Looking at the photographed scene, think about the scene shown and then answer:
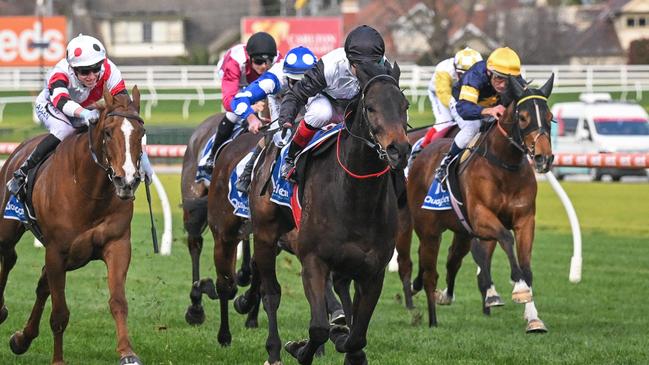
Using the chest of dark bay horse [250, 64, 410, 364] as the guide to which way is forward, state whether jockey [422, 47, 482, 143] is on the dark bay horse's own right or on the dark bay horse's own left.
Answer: on the dark bay horse's own left

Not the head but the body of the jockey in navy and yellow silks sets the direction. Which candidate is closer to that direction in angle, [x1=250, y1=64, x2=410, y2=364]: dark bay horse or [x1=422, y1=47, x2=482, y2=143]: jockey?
the dark bay horse

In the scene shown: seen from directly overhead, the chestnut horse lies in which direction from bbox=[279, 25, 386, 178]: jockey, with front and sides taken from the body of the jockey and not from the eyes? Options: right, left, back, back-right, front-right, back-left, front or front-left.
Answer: back-right

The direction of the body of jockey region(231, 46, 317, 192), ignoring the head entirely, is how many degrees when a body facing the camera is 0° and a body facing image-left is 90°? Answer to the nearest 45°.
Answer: approximately 315°

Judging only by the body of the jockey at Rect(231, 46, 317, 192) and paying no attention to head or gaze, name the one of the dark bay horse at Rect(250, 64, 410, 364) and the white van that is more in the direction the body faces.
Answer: the dark bay horse

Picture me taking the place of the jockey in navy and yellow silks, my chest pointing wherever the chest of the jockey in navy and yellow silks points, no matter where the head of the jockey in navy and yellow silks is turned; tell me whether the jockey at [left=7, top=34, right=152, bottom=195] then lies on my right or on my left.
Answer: on my right

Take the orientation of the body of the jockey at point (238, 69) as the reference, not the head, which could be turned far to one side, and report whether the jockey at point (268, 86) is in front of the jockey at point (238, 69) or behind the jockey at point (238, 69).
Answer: in front

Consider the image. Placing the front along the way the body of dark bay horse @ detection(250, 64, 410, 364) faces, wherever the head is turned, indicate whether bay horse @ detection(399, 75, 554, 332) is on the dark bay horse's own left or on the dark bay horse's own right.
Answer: on the dark bay horse's own left
